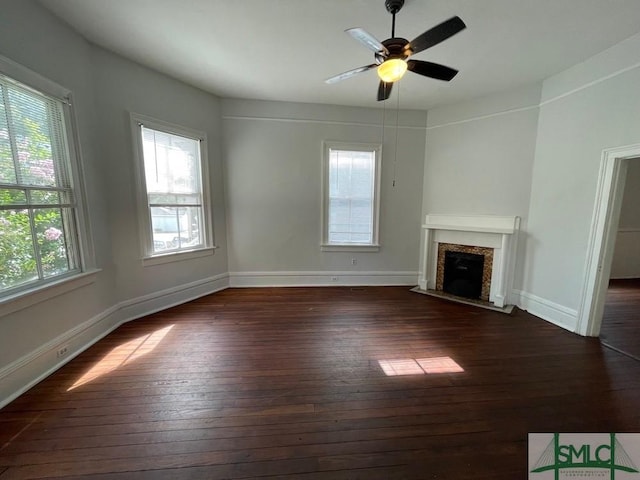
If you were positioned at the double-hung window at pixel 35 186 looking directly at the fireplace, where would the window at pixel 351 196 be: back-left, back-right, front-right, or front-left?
front-left

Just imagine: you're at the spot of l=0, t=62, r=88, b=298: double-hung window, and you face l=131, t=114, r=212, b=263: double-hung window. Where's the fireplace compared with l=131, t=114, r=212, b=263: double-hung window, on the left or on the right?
right

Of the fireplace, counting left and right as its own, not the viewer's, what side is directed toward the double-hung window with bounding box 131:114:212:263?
front

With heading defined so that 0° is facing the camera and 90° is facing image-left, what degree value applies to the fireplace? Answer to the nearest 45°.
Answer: approximately 45°

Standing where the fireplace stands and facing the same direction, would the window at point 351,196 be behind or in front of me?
in front

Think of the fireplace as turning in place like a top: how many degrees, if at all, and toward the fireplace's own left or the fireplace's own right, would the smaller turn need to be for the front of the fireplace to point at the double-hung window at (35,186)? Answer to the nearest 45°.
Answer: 0° — it already faces it
